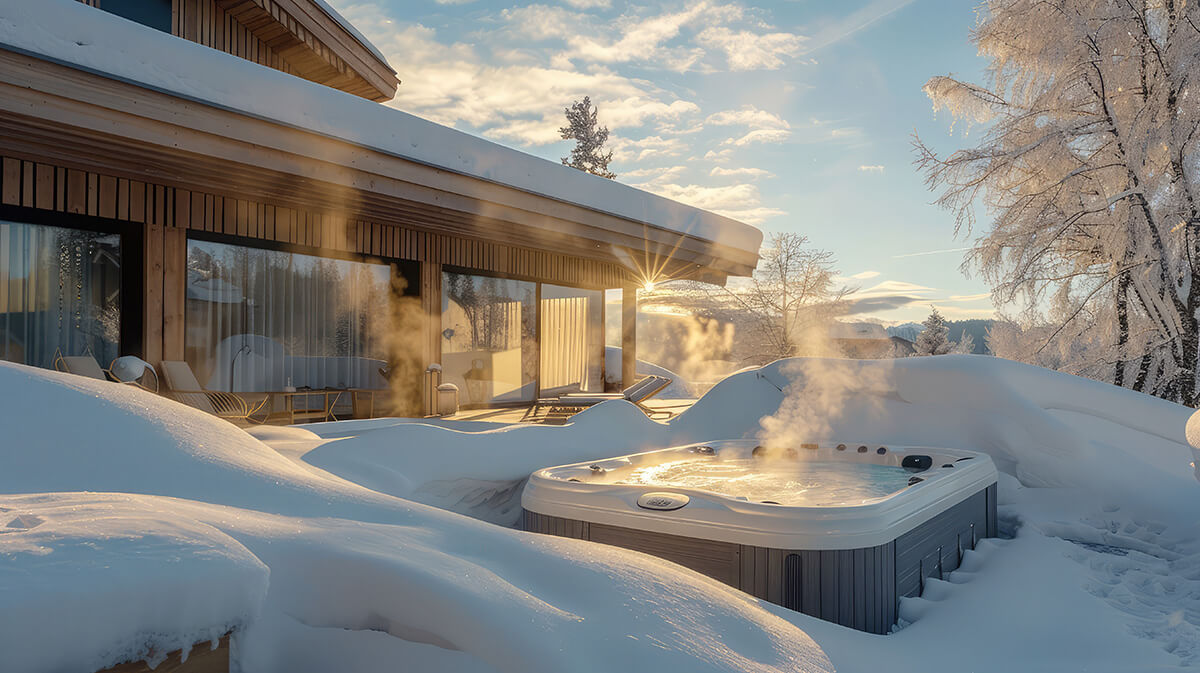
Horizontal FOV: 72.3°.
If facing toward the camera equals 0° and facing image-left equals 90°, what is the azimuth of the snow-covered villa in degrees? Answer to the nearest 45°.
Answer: approximately 315°

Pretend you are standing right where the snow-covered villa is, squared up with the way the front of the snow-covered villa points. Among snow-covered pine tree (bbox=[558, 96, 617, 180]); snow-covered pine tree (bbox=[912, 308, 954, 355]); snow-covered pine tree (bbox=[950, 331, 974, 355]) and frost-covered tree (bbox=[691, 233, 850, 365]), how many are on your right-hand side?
0

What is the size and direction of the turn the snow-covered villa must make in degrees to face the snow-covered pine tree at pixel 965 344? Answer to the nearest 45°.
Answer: approximately 90° to its left

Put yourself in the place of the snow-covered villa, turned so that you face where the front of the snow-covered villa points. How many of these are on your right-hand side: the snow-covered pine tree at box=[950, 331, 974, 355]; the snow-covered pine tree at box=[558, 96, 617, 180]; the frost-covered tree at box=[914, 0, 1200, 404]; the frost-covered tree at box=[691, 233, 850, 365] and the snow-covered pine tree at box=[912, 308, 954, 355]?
0

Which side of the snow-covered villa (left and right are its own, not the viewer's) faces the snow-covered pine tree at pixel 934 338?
left

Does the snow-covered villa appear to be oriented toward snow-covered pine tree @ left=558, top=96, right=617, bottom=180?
no

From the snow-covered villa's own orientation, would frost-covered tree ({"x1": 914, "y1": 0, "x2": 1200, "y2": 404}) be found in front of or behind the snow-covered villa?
in front

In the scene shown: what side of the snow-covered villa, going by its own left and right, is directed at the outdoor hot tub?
front

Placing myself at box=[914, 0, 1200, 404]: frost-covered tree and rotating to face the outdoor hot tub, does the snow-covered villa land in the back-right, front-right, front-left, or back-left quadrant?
front-right

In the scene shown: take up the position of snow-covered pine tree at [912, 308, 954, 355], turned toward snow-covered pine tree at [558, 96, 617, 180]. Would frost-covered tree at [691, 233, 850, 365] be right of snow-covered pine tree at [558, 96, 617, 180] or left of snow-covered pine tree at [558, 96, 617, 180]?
left

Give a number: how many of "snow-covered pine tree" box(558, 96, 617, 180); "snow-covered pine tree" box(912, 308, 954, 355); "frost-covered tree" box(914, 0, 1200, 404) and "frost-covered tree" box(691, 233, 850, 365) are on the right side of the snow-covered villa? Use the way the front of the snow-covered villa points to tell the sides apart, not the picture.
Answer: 0

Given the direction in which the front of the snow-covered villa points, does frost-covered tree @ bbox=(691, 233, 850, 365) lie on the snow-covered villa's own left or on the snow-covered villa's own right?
on the snow-covered villa's own left
